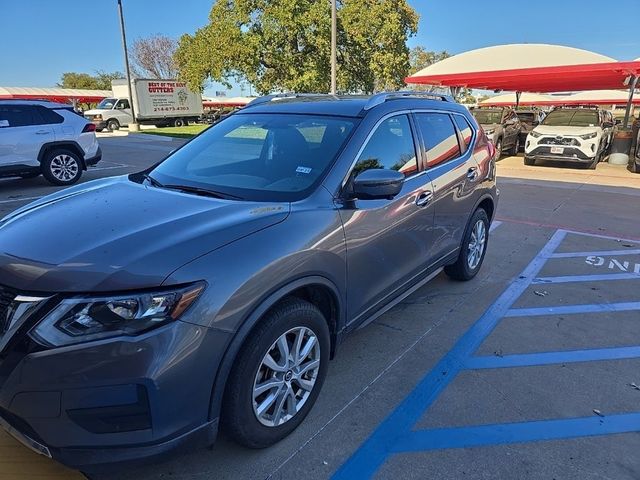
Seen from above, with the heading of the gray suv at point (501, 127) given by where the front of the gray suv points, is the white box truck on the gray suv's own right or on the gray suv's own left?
on the gray suv's own right

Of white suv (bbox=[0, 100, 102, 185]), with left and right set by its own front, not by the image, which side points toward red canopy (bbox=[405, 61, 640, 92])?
back

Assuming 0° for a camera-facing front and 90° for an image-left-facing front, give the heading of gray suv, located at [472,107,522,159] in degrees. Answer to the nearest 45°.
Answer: approximately 45°

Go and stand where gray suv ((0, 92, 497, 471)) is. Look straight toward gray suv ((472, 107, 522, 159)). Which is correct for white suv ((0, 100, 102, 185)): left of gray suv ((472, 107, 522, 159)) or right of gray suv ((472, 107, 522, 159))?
left

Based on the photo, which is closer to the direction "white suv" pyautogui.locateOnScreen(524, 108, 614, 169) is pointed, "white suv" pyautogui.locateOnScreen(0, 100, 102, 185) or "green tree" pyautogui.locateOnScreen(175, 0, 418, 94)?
the white suv

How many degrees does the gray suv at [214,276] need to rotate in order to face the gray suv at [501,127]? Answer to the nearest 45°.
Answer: approximately 180°

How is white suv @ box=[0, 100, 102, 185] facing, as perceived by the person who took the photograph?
facing to the left of the viewer

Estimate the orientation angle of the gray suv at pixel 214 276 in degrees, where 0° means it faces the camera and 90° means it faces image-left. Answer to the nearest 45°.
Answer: approximately 45°
